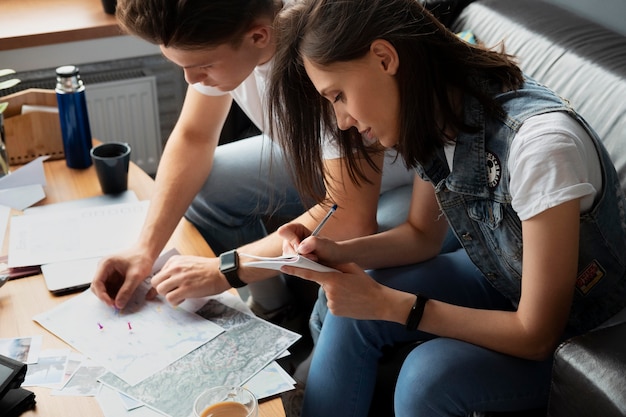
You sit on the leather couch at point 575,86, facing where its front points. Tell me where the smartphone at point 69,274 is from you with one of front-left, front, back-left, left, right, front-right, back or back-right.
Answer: front

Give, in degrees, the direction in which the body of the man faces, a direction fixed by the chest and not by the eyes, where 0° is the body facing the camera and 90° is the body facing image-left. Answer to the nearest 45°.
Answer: approximately 45°

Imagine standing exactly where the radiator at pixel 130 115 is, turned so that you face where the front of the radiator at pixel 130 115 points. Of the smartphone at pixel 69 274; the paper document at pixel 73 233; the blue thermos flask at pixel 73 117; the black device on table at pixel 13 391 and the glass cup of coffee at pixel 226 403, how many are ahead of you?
5

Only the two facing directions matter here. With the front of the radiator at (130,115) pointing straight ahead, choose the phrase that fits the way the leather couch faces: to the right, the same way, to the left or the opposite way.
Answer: to the right

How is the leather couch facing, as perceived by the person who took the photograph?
facing the viewer and to the left of the viewer

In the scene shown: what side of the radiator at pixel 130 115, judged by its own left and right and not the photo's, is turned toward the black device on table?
front

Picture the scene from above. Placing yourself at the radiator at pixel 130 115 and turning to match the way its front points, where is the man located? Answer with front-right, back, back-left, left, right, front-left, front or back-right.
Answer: front

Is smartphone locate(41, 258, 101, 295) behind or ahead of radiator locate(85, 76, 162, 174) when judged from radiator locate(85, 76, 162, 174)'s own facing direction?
ahead

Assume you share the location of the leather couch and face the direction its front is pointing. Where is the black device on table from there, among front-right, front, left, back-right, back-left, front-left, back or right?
front

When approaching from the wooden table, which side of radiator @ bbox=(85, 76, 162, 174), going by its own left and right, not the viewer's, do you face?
front

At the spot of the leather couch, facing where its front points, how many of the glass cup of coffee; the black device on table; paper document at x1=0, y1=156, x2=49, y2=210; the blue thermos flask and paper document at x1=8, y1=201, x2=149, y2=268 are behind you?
0

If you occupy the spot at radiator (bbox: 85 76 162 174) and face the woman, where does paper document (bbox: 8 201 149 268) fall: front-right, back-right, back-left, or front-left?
front-right

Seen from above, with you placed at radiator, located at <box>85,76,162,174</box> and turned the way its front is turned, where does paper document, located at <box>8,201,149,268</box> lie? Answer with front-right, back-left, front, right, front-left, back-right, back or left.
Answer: front

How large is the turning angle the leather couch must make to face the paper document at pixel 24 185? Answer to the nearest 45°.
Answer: approximately 45° to its right

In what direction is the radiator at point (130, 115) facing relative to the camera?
toward the camera

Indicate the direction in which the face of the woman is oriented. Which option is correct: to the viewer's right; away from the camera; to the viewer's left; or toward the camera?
to the viewer's left
